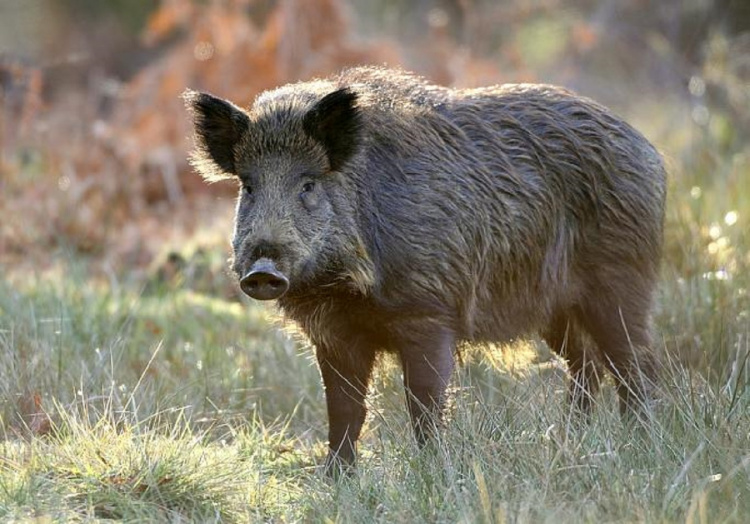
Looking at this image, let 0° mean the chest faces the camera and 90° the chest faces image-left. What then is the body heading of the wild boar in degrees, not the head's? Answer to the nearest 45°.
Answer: approximately 45°
